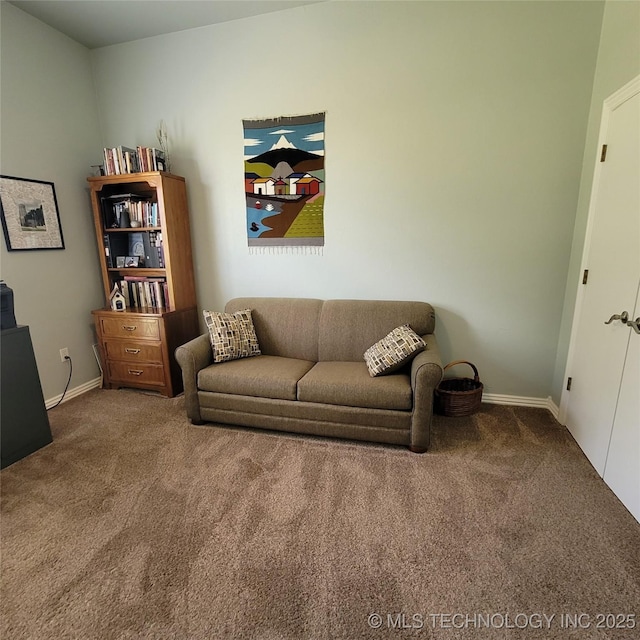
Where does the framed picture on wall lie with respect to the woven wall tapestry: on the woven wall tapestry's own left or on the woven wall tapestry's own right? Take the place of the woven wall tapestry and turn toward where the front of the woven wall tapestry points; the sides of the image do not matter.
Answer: on the woven wall tapestry's own right

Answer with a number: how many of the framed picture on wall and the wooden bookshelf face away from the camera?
0

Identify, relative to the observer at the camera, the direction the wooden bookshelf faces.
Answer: facing the viewer and to the left of the viewer

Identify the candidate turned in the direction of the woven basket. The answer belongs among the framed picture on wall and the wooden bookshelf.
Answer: the framed picture on wall

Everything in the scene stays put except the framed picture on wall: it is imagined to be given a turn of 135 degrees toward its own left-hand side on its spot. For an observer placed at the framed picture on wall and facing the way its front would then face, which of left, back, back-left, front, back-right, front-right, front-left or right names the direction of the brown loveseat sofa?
back-right

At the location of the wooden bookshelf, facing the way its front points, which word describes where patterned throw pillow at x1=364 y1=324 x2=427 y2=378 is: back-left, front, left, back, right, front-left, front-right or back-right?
left

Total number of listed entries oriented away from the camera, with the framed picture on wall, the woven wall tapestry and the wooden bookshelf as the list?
0

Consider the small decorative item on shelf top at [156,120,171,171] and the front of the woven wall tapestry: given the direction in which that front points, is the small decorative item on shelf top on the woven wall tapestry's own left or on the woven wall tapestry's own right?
on the woven wall tapestry's own right

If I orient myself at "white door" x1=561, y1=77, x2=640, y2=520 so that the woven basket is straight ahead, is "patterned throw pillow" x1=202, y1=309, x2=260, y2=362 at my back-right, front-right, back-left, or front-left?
front-left

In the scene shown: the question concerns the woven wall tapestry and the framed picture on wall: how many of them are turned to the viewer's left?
0

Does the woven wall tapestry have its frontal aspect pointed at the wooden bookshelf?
no

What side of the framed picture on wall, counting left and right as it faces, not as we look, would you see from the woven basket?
front

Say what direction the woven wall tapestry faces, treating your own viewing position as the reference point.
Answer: facing the viewer

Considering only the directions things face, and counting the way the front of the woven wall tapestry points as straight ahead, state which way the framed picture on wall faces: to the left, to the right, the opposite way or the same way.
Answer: to the left

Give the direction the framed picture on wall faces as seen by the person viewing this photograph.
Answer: facing the viewer and to the right of the viewer
